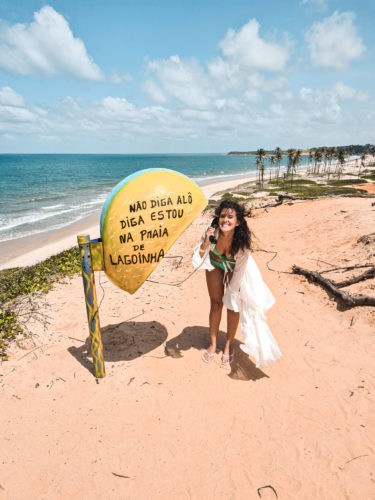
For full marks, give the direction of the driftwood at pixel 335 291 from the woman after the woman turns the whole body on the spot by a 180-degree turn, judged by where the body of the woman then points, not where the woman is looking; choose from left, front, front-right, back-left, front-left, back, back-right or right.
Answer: front-right

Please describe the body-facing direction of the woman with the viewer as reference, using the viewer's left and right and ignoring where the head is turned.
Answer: facing the viewer

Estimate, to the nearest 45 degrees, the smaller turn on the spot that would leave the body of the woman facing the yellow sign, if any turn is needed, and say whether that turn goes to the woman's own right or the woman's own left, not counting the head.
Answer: approximately 45° to the woman's own right

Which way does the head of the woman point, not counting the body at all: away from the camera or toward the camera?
toward the camera

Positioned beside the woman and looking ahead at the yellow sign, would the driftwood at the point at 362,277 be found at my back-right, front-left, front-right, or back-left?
back-right
